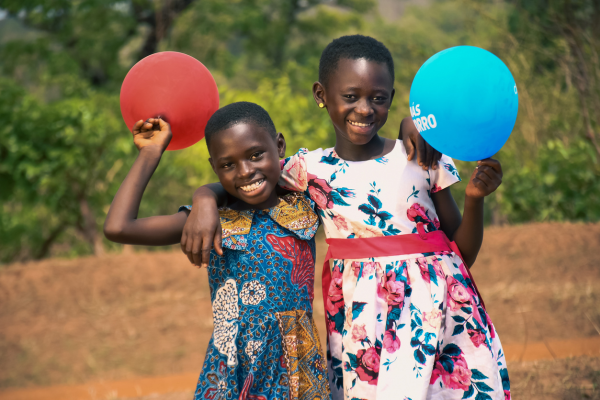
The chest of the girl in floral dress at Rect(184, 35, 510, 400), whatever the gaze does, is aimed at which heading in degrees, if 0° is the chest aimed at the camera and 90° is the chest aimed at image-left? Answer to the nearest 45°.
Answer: approximately 0°
